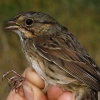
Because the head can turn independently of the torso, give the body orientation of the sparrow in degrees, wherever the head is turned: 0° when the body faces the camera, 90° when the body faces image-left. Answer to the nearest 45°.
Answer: approximately 90°
